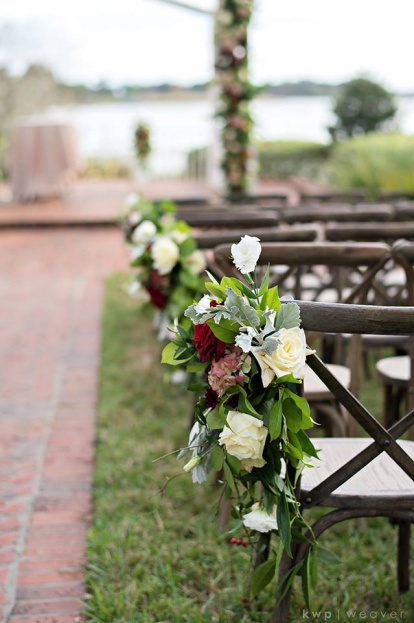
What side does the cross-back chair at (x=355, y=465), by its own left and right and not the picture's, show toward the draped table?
front

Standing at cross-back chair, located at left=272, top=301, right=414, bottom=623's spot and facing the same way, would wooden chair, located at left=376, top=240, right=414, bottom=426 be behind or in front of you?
in front

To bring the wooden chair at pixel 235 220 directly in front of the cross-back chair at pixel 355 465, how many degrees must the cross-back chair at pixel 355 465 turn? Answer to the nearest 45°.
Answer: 0° — it already faces it

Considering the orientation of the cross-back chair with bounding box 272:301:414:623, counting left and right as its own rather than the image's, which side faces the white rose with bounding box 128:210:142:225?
front

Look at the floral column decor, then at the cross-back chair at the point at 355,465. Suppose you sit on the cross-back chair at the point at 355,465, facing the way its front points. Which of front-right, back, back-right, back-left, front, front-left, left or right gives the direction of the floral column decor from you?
front

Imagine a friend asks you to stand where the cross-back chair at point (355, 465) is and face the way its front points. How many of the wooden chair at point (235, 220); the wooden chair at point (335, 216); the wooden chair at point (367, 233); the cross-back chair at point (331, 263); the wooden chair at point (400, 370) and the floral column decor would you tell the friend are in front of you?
6

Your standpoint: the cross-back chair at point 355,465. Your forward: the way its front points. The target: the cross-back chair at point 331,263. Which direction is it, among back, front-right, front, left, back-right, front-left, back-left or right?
front

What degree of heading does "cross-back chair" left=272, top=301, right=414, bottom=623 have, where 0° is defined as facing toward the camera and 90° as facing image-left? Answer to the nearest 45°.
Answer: approximately 180°

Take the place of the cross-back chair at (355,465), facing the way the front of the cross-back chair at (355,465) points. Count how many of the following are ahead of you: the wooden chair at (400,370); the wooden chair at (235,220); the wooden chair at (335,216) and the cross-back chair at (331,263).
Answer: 4

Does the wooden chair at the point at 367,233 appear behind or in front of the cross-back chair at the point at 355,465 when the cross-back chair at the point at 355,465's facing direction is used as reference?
in front
